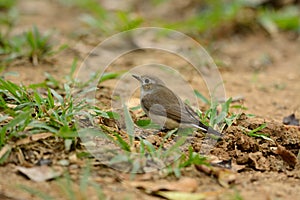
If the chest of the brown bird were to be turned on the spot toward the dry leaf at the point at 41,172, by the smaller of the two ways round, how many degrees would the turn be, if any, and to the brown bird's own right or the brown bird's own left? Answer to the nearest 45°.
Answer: approximately 45° to the brown bird's own left

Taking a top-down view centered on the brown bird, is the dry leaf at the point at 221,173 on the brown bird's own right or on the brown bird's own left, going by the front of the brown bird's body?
on the brown bird's own left

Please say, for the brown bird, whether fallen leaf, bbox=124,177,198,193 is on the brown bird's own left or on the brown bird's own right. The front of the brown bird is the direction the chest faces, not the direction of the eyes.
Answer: on the brown bird's own left

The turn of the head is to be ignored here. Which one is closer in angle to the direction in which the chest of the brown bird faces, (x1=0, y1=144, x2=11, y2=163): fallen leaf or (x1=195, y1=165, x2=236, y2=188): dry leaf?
the fallen leaf

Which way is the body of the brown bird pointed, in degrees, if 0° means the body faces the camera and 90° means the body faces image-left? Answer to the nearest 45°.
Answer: approximately 90°

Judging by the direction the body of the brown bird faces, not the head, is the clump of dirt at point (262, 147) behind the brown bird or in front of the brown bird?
behind

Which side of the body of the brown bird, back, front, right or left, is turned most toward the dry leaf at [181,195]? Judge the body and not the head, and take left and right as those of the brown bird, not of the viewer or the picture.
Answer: left

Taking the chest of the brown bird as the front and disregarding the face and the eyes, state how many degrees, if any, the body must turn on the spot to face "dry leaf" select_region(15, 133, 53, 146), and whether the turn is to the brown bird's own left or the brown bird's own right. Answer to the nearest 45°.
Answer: approximately 45° to the brown bird's own left

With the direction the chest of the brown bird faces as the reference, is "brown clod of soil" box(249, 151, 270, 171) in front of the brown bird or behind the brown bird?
behind
